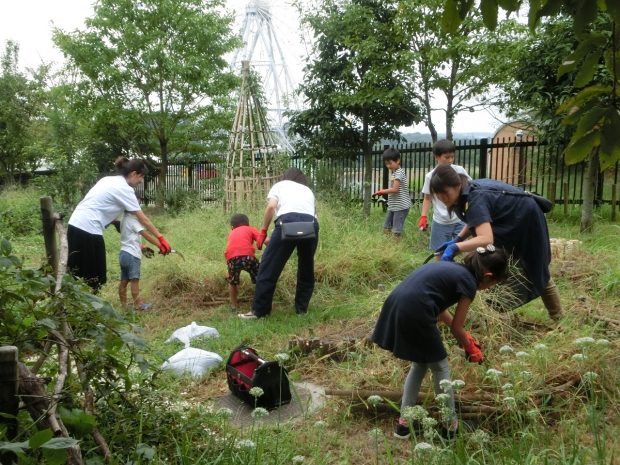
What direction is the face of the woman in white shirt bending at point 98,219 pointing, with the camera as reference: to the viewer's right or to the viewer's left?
to the viewer's right

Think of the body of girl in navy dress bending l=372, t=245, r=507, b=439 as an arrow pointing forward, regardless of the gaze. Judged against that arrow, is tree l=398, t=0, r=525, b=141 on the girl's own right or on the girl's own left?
on the girl's own left

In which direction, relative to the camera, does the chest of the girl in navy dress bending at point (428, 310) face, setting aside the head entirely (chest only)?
to the viewer's right

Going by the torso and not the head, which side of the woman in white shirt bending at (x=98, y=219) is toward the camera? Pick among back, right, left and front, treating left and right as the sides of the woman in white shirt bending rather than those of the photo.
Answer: right

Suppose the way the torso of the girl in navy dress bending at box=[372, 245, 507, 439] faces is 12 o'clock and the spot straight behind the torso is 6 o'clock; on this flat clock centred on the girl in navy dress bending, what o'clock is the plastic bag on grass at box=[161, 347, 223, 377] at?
The plastic bag on grass is roughly at 7 o'clock from the girl in navy dress bending.

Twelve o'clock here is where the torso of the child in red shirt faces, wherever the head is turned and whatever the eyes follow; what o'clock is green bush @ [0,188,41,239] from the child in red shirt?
The green bush is roughly at 11 o'clock from the child in red shirt.

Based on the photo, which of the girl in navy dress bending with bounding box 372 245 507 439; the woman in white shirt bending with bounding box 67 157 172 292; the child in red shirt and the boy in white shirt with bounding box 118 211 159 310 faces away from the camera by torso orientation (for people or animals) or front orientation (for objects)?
the child in red shirt

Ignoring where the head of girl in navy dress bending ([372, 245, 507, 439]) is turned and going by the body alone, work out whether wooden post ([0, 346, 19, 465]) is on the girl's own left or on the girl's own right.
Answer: on the girl's own right

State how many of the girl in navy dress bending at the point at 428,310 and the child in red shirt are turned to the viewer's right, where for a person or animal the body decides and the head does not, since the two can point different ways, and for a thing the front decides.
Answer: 1

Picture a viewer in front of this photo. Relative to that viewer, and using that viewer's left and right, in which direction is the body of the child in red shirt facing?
facing away from the viewer

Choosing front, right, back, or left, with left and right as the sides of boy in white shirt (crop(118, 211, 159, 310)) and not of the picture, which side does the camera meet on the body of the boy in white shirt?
right

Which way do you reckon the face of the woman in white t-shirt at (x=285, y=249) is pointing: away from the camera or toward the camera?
away from the camera
